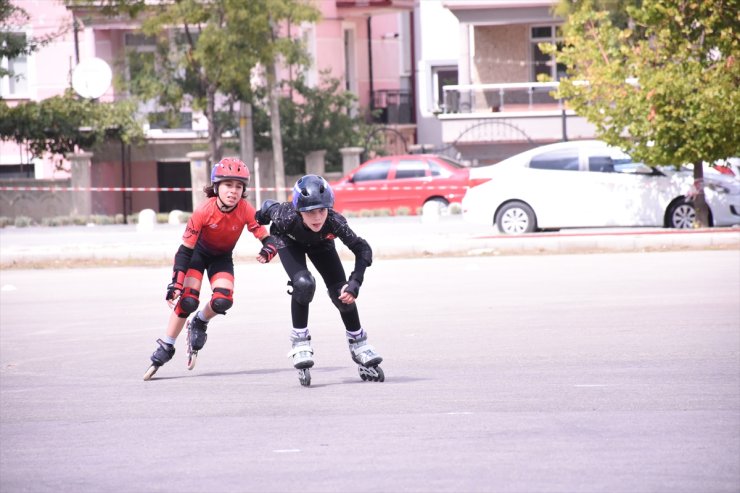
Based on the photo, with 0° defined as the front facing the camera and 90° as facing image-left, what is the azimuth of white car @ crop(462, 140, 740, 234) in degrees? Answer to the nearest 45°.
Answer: approximately 270°

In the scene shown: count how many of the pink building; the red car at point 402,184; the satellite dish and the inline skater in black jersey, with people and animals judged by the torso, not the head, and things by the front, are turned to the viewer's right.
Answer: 0

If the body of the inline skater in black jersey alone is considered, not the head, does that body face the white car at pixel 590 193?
no

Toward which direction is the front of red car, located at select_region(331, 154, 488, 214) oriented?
to the viewer's left

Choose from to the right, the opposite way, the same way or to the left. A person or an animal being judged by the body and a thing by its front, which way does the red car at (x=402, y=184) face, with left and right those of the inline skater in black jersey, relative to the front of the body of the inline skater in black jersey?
to the right

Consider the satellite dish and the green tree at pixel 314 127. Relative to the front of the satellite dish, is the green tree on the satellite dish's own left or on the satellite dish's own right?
on the satellite dish's own left

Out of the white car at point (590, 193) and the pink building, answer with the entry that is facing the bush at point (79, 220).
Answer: the pink building

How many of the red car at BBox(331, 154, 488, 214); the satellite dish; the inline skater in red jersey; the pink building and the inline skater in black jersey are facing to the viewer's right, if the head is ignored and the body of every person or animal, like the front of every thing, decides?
0

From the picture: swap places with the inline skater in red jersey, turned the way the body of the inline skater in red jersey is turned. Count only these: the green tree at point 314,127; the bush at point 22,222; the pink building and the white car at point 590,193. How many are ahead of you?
0

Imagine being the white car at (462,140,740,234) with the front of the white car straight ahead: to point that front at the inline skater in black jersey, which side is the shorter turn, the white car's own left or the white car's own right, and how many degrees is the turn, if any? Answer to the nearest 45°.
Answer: approximately 90° to the white car's own right

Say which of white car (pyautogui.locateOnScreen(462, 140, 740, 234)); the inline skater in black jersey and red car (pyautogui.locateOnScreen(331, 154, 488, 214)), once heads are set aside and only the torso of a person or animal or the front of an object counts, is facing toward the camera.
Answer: the inline skater in black jersey

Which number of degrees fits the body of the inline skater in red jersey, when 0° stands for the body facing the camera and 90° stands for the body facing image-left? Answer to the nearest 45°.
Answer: approximately 0°

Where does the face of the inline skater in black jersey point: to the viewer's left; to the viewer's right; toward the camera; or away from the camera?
toward the camera

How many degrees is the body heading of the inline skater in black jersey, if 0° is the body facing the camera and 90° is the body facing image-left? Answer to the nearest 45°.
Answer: approximately 0°

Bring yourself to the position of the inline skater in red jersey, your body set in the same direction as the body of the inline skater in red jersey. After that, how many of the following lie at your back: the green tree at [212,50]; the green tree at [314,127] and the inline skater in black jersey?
2

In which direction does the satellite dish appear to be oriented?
toward the camera

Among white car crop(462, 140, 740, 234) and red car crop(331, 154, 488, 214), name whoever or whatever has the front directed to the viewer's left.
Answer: the red car

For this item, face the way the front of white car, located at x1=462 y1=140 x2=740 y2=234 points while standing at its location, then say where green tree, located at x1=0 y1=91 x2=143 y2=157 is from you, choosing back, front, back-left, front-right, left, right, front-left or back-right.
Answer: back-left

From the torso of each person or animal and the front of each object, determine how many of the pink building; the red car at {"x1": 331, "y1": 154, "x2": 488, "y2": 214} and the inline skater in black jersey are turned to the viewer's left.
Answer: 1
